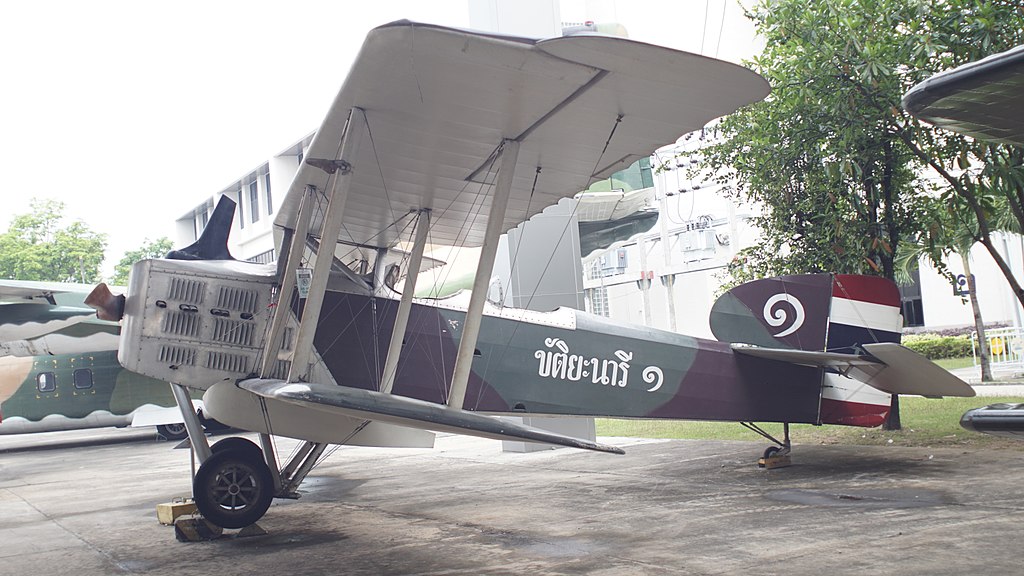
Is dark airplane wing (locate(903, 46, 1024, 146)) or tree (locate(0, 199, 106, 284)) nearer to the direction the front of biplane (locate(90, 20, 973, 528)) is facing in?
the tree

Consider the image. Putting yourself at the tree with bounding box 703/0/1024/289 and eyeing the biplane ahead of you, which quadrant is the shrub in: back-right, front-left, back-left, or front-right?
back-right

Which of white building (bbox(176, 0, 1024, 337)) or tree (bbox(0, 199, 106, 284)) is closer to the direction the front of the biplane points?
the tree

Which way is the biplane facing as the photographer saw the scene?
facing to the left of the viewer

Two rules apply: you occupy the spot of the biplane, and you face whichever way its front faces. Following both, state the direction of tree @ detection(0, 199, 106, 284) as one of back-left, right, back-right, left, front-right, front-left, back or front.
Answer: front-right

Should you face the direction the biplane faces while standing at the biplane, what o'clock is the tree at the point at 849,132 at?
The tree is roughly at 5 o'clock from the biplane.

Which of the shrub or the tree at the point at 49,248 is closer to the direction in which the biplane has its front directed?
the tree

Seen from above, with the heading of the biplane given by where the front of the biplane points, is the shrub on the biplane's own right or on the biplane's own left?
on the biplane's own right

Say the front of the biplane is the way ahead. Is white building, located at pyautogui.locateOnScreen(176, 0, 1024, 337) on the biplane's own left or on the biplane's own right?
on the biplane's own right
